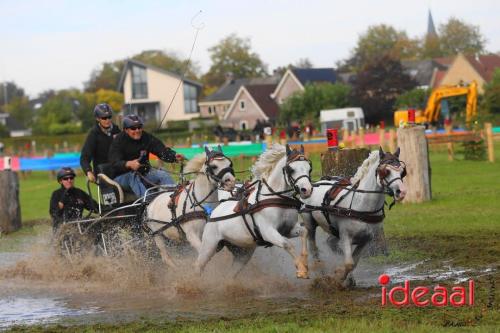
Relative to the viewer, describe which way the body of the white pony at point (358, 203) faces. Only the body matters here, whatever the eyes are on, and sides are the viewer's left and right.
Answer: facing the viewer and to the right of the viewer

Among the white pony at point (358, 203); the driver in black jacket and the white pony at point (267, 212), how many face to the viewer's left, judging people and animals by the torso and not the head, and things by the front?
0

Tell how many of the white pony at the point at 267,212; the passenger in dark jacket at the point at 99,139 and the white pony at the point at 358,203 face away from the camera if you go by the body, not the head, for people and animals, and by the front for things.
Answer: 0

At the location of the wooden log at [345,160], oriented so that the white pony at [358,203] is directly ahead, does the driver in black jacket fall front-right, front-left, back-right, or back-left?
front-right

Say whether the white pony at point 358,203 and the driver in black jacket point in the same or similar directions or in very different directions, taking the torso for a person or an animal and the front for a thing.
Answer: same or similar directions

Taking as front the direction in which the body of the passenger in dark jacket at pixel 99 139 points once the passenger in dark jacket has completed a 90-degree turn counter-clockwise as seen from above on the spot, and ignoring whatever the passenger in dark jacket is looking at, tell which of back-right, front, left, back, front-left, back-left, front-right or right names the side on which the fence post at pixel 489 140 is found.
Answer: front

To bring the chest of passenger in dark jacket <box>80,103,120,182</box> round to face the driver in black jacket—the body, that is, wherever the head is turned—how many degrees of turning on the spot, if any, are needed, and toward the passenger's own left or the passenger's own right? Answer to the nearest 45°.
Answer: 0° — they already face them

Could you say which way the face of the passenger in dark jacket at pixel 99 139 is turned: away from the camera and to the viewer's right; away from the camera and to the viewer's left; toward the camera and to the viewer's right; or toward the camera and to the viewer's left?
toward the camera and to the viewer's right

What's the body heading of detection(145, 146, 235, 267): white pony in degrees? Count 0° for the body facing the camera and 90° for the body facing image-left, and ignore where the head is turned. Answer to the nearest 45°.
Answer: approximately 315°

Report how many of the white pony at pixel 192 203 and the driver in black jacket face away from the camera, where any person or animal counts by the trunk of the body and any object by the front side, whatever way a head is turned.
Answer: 0

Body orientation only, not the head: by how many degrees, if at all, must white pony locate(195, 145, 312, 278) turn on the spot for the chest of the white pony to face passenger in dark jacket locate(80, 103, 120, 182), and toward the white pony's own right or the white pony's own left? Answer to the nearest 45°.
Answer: approximately 180°
